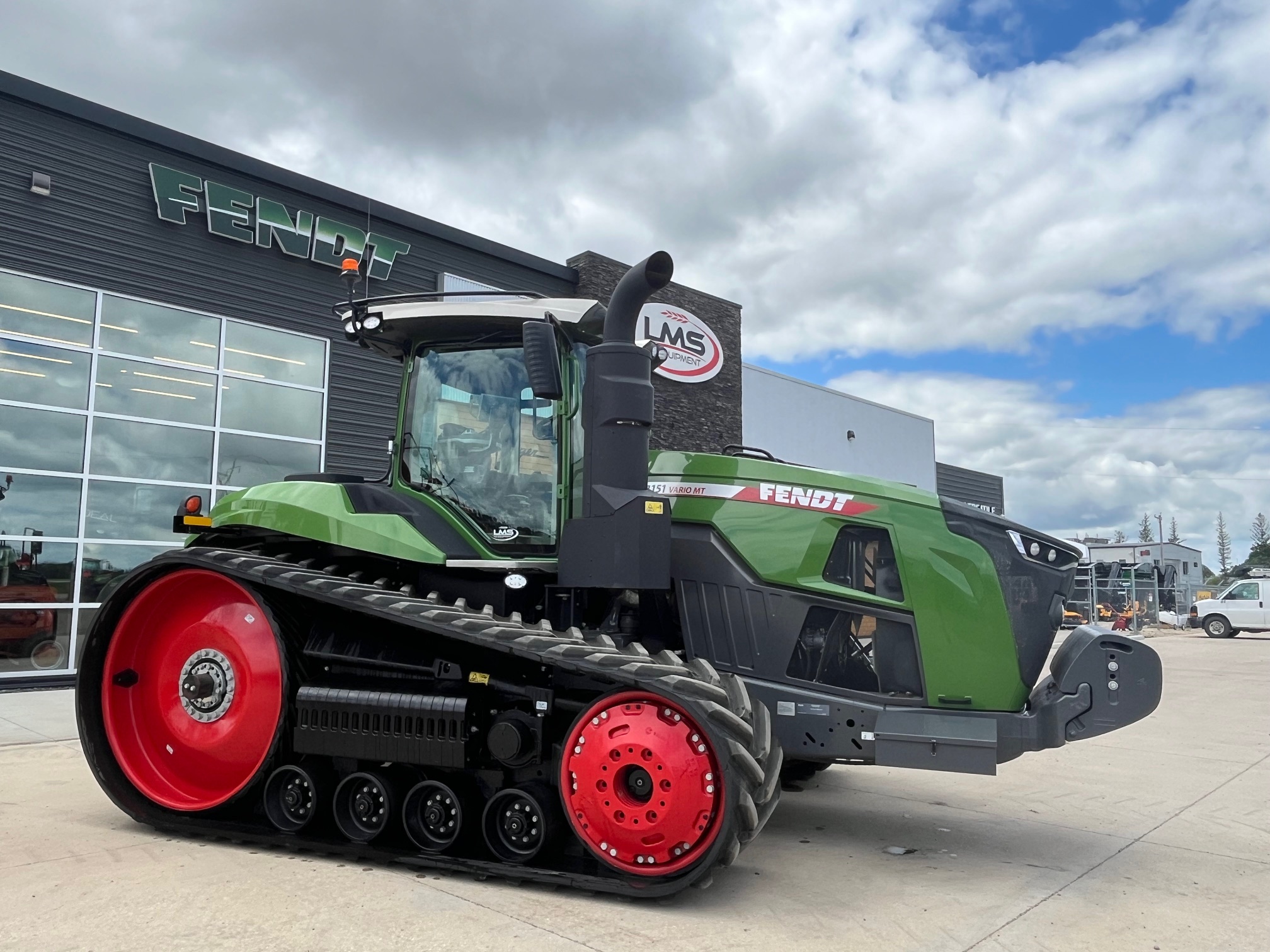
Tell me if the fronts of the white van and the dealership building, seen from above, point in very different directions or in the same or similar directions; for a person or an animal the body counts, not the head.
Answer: very different directions

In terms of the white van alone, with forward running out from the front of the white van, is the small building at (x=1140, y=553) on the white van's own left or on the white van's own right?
on the white van's own right

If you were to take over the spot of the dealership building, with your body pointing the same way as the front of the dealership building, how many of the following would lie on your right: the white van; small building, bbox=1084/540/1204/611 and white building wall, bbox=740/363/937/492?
0

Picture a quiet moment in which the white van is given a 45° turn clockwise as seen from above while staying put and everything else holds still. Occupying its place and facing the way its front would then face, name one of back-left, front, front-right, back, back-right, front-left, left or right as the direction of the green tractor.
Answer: back-left

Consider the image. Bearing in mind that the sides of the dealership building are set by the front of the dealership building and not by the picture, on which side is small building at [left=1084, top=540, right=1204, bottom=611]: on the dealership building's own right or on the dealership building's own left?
on the dealership building's own left

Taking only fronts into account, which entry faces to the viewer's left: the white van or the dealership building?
the white van

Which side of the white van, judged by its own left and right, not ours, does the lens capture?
left

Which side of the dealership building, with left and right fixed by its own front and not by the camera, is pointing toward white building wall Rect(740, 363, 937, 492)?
left

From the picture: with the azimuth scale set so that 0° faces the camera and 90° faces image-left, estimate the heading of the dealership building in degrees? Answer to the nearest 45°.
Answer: approximately 315°

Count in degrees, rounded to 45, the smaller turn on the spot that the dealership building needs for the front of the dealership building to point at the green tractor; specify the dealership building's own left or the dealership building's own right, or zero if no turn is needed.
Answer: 0° — it already faces it

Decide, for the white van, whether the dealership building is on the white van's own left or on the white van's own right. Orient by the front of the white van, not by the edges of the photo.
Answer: on the white van's own left

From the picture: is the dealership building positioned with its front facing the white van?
no
